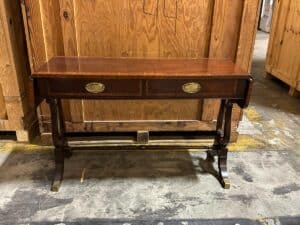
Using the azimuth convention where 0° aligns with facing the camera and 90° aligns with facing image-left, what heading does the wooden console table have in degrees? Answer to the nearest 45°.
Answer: approximately 0°

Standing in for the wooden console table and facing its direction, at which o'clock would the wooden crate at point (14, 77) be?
The wooden crate is roughly at 4 o'clock from the wooden console table.

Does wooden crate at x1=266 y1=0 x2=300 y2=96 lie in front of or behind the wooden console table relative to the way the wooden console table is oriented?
behind
